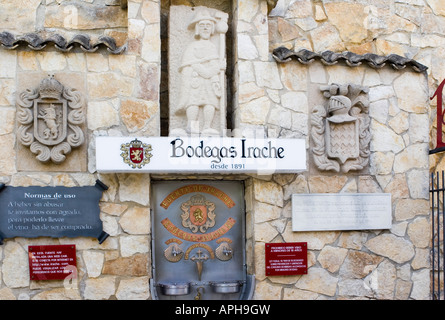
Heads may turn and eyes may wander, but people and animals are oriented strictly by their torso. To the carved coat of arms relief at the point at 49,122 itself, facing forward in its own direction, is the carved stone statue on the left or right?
on its left

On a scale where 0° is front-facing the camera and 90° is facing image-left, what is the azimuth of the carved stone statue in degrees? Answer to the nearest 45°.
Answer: approximately 0°

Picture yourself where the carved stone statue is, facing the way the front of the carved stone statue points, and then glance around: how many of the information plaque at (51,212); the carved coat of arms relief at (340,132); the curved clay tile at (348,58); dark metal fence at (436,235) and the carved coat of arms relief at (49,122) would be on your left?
3

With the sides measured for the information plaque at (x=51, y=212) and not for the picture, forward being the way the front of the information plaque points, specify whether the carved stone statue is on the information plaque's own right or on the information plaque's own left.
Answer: on the information plaque's own left

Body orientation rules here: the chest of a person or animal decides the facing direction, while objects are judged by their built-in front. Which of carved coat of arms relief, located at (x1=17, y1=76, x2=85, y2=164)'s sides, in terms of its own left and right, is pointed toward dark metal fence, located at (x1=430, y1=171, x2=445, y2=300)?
left

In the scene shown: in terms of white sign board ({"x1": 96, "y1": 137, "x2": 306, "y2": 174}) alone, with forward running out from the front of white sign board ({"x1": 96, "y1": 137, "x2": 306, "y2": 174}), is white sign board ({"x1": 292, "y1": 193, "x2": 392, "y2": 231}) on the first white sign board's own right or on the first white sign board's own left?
on the first white sign board's own left

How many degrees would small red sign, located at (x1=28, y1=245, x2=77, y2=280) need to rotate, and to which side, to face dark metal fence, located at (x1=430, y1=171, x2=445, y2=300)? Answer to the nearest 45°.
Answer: approximately 90° to its left

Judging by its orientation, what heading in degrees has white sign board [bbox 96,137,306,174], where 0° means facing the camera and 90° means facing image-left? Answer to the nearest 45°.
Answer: approximately 0°
